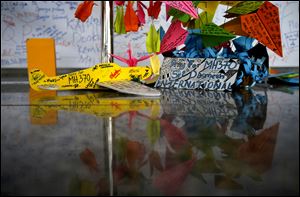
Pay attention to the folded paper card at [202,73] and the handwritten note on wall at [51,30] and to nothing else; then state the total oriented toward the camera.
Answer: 2

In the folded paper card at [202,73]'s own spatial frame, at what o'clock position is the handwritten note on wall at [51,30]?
The handwritten note on wall is roughly at 5 o'clock from the folded paper card.

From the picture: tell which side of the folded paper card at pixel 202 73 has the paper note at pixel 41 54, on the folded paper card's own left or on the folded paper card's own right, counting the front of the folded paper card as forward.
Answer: on the folded paper card's own right

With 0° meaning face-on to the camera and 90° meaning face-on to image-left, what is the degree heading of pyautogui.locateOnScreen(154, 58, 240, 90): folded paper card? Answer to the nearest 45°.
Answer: approximately 0°

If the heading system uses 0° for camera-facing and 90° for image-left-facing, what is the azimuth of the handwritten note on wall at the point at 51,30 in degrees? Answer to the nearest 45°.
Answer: approximately 0°

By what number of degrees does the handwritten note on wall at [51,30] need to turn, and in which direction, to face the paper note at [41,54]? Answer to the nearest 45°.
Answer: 0° — it already faces it

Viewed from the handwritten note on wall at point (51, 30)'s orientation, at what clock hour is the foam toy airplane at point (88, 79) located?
The foam toy airplane is roughly at 12 o'clock from the handwritten note on wall.
